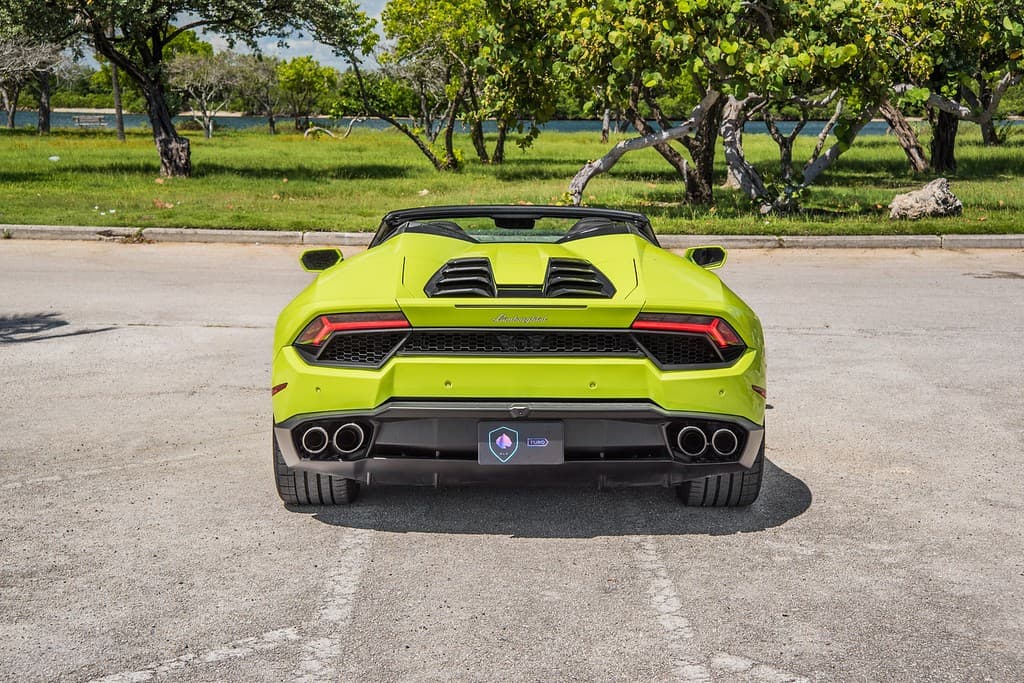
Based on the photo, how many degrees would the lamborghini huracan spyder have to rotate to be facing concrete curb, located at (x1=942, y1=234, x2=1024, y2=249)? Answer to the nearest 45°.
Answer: approximately 45° to its right

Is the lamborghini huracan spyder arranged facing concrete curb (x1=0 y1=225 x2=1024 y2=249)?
yes

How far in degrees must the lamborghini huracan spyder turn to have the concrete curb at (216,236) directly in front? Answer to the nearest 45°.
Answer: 0° — it already faces it

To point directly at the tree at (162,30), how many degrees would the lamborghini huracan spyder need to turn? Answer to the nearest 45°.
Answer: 0° — it already faces it

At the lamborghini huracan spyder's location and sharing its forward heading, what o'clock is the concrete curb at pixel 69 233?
The concrete curb is roughly at 11 o'clock from the lamborghini huracan spyder.

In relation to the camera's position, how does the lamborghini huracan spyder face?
facing away from the viewer

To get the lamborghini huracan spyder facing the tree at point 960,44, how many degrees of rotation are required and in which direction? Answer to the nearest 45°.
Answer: approximately 45° to its right
